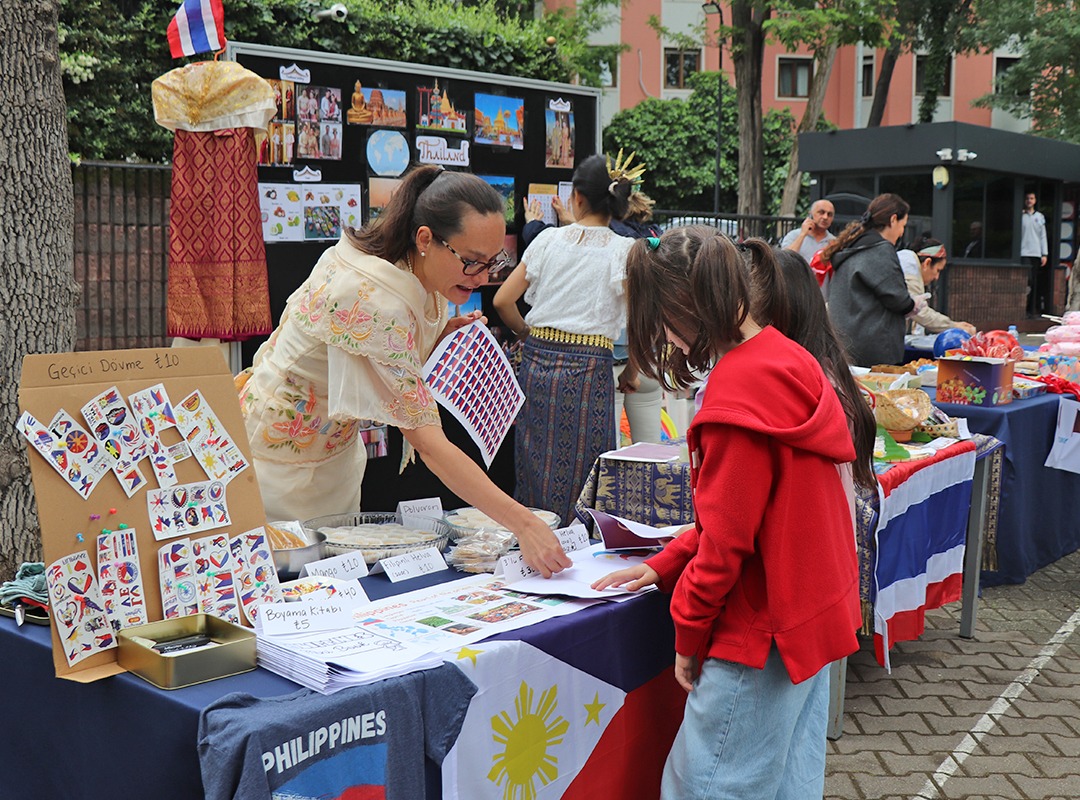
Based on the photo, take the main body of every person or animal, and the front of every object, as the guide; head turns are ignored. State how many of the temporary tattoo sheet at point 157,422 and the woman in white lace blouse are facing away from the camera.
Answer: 1

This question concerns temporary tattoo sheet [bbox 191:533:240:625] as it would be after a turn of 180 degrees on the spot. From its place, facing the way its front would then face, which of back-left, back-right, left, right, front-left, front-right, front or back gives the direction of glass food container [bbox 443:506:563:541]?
front-right

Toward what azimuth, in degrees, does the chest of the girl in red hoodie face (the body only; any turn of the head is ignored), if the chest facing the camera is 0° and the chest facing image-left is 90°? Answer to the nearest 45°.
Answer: approximately 90°

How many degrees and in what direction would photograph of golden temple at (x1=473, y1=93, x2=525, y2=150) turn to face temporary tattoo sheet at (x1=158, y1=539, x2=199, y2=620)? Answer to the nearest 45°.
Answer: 0° — it already faces it

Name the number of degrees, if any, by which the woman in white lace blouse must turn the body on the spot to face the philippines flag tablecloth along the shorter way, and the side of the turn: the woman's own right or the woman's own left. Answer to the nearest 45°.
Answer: approximately 180°

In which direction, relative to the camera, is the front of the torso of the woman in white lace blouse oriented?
away from the camera

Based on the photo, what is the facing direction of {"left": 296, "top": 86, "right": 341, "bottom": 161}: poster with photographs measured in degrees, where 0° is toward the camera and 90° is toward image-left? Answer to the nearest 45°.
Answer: approximately 0°

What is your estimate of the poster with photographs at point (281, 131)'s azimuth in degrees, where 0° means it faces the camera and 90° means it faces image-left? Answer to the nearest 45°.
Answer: approximately 0°

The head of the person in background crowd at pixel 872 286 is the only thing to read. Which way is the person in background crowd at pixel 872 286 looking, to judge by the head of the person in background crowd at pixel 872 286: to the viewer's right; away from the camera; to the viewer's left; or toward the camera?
to the viewer's right

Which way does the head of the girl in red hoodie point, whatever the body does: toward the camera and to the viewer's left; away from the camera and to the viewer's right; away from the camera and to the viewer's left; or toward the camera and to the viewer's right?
away from the camera and to the viewer's left

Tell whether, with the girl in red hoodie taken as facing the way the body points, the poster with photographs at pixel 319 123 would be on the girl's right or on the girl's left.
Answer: on the girl's right
